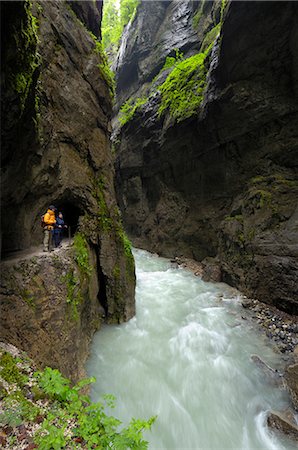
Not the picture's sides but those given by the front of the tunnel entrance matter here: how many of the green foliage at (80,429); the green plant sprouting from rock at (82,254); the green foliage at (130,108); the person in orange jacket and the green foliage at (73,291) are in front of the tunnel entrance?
4

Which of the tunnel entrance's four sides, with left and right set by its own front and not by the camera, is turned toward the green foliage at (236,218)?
left

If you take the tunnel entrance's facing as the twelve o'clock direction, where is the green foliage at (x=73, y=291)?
The green foliage is roughly at 12 o'clock from the tunnel entrance.

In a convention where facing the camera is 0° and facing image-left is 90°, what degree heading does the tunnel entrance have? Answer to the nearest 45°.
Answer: approximately 0°

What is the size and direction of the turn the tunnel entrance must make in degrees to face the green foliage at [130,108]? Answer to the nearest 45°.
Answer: approximately 135° to its left
